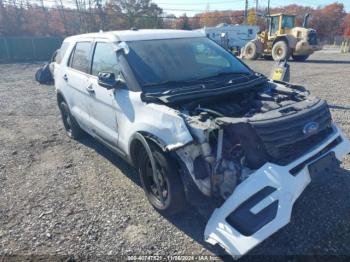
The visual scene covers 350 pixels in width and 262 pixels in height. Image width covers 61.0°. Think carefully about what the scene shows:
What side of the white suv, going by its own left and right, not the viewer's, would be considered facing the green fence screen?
back

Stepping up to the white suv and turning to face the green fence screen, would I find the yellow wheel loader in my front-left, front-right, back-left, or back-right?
front-right

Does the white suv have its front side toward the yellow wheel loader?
no

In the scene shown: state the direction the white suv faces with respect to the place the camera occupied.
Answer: facing the viewer and to the right of the viewer

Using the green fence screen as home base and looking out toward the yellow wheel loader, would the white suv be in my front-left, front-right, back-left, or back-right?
front-right
